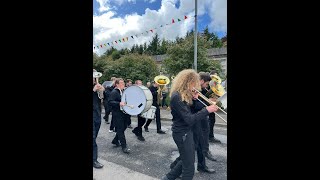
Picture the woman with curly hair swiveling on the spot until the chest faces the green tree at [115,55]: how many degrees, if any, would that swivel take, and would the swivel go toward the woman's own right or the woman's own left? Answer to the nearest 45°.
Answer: approximately 135° to the woman's own left

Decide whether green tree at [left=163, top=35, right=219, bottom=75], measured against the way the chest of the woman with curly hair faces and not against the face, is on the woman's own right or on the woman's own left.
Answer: on the woman's own left

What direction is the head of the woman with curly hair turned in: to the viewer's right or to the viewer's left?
to the viewer's right
